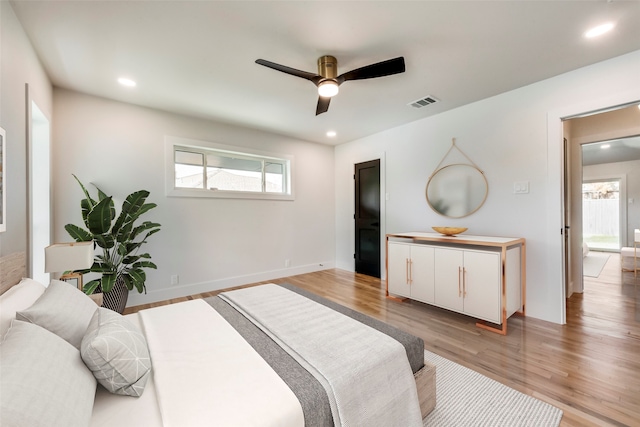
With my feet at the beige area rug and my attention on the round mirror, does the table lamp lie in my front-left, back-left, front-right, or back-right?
back-left

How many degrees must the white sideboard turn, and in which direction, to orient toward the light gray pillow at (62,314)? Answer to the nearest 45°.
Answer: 0° — it already faces it

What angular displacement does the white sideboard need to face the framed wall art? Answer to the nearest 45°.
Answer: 0° — it already faces it

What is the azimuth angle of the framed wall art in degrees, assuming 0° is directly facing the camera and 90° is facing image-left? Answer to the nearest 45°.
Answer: approximately 270°

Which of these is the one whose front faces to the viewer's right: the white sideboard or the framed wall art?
the framed wall art

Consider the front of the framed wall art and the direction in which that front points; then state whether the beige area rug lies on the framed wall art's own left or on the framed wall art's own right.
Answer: on the framed wall art's own right

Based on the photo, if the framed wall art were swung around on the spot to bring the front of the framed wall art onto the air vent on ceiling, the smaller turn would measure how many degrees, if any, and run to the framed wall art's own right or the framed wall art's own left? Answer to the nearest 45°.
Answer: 0° — it already faces it

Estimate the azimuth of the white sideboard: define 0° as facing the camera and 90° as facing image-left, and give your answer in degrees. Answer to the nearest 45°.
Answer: approximately 45°

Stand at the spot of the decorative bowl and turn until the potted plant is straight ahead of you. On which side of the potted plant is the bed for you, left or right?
left

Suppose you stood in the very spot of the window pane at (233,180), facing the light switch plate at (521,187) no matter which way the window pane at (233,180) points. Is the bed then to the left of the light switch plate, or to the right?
right
